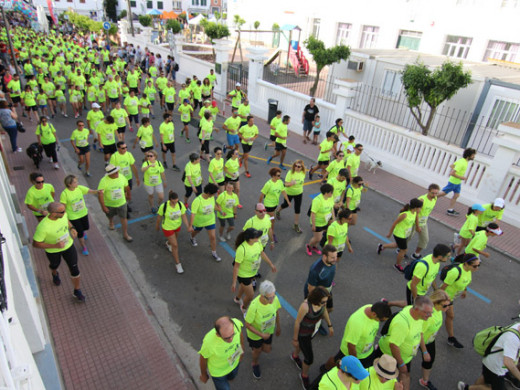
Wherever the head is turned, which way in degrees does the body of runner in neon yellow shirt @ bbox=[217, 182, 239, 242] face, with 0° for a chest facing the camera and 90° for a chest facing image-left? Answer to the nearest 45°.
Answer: approximately 0°

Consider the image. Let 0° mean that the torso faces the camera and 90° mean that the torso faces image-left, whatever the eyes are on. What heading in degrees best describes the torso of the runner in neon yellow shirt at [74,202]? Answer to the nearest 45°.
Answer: approximately 315°

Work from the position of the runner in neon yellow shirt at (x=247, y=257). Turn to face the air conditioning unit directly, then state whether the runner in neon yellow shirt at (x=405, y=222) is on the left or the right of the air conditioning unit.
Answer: right

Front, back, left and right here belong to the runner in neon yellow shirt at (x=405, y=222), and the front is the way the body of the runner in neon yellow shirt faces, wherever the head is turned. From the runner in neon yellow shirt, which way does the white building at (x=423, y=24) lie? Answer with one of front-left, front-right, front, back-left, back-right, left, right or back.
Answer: back-left

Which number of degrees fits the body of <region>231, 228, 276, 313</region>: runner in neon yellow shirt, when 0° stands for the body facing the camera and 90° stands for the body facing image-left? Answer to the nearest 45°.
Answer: approximately 315°

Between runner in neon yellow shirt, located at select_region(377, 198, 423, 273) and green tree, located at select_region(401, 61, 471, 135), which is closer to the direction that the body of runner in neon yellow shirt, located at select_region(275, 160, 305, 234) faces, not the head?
the runner in neon yellow shirt

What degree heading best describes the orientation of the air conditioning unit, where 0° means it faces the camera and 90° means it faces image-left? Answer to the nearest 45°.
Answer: approximately 45°

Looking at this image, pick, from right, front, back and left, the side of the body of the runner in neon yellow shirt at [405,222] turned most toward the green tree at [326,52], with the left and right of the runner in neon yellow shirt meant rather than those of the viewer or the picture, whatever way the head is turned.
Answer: back
